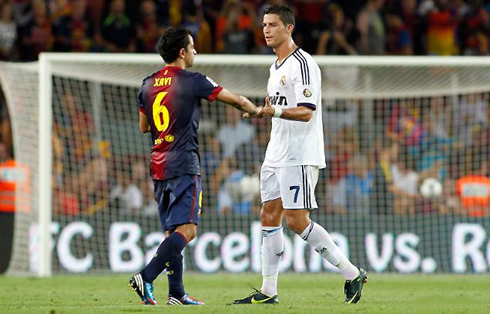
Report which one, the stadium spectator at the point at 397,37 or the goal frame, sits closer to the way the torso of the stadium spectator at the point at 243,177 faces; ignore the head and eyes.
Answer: the goal frame

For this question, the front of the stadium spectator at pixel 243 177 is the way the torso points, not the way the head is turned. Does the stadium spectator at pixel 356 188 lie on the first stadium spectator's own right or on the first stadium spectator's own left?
on the first stadium spectator's own left

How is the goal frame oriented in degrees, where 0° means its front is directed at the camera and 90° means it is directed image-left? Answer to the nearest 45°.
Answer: approximately 0°

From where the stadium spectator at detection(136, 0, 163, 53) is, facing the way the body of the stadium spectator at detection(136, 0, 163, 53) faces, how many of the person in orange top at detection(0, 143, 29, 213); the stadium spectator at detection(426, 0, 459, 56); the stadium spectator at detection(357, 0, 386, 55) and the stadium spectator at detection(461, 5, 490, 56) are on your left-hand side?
3

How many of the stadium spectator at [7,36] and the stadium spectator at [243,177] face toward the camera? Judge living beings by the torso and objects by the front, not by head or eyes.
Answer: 2

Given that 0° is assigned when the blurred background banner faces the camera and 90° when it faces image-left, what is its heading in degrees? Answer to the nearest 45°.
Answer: approximately 0°

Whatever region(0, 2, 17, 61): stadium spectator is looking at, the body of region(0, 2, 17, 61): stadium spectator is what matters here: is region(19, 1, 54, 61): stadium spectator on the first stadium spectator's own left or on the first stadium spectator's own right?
on the first stadium spectator's own left

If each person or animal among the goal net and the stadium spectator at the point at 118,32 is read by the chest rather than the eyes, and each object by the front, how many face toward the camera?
2
